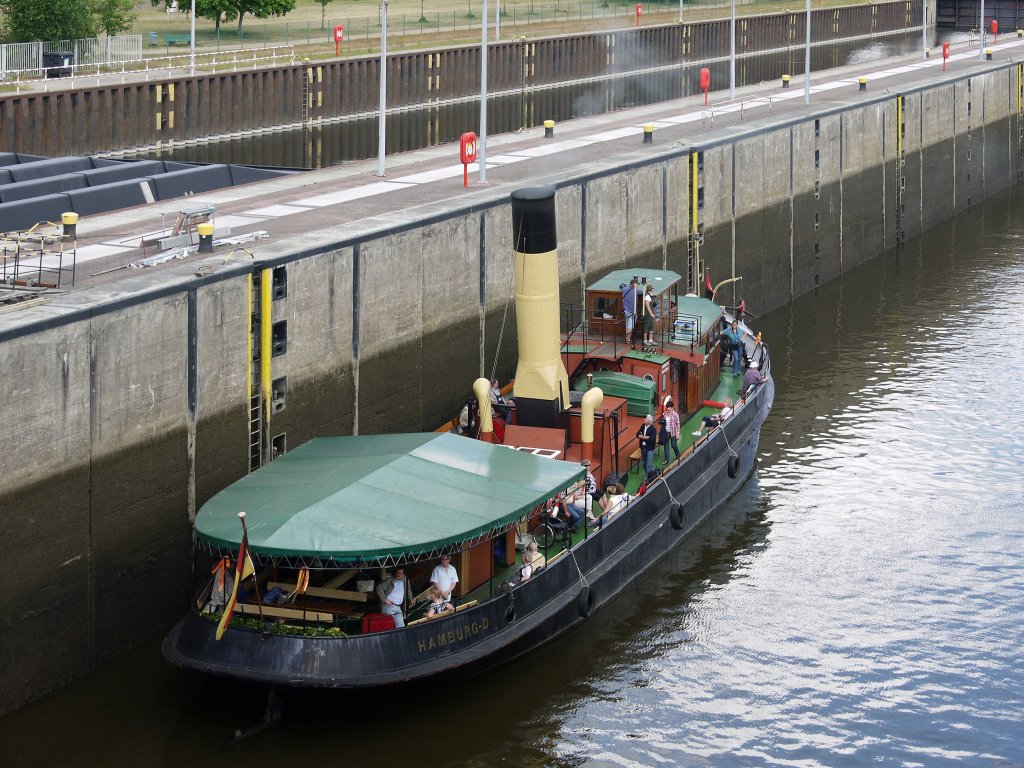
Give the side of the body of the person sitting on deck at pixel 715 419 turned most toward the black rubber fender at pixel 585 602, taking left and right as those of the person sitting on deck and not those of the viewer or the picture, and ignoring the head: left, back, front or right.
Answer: left

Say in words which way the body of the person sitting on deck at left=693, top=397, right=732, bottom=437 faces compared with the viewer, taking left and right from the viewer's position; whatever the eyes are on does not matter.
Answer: facing to the left of the viewer

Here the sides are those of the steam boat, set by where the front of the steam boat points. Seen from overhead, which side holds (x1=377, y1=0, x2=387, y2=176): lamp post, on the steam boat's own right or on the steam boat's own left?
on the steam boat's own left

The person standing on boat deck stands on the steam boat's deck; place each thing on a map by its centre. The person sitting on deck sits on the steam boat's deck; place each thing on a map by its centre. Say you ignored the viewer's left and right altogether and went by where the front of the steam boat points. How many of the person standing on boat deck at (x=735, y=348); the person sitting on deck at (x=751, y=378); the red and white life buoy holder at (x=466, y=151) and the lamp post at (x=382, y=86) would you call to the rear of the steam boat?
0

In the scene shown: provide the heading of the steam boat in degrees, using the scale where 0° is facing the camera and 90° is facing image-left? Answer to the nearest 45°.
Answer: approximately 225°

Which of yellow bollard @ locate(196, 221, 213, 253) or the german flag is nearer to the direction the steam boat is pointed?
the yellow bollard

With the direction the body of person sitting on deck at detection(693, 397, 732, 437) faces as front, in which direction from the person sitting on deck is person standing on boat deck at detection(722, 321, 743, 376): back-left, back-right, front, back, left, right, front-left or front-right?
right

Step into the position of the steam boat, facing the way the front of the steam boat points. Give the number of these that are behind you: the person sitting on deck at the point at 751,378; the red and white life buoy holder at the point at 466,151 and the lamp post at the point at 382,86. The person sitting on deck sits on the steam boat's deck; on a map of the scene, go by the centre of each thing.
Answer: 0

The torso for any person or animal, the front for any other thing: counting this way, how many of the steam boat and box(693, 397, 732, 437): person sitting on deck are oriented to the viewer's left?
1

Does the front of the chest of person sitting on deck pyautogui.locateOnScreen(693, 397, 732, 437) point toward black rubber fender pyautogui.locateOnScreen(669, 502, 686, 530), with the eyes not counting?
no

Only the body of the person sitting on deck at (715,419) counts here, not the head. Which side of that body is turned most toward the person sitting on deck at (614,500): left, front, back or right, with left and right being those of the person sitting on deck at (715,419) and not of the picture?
left

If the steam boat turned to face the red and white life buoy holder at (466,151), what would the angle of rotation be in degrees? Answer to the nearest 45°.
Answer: approximately 45° to its left
